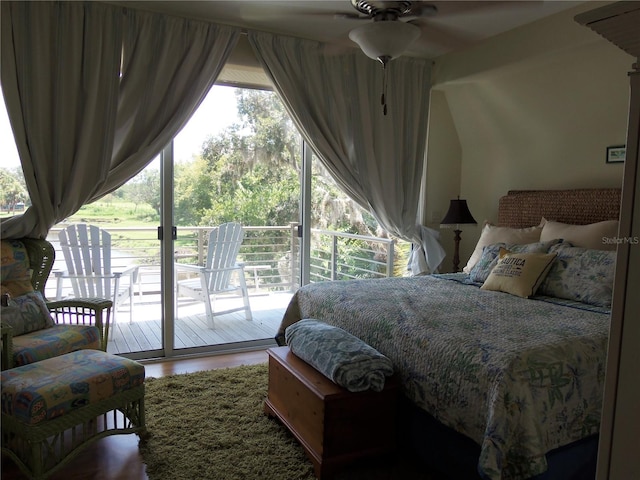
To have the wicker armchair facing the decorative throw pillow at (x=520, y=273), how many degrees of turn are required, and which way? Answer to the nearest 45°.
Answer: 0° — it already faces it

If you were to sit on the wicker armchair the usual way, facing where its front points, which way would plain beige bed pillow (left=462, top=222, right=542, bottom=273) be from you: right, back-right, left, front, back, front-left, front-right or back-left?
front-left

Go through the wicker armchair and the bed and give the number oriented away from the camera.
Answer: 0

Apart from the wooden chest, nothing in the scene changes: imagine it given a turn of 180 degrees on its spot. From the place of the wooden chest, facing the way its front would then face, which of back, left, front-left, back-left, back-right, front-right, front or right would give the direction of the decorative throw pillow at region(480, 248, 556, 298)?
front

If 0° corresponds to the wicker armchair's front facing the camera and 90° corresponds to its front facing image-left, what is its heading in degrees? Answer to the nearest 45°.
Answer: approximately 315°

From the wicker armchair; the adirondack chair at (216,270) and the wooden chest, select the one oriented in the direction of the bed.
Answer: the wicker armchair

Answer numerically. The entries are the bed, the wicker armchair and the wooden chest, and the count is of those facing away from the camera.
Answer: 0

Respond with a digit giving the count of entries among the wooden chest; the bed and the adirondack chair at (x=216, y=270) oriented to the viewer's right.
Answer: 0

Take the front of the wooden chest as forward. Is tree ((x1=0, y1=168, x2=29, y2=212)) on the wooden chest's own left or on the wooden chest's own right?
on the wooden chest's own right

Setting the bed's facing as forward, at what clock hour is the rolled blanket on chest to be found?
The rolled blanket on chest is roughly at 1 o'clock from the bed.

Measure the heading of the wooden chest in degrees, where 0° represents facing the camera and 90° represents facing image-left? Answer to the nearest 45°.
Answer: approximately 45°
